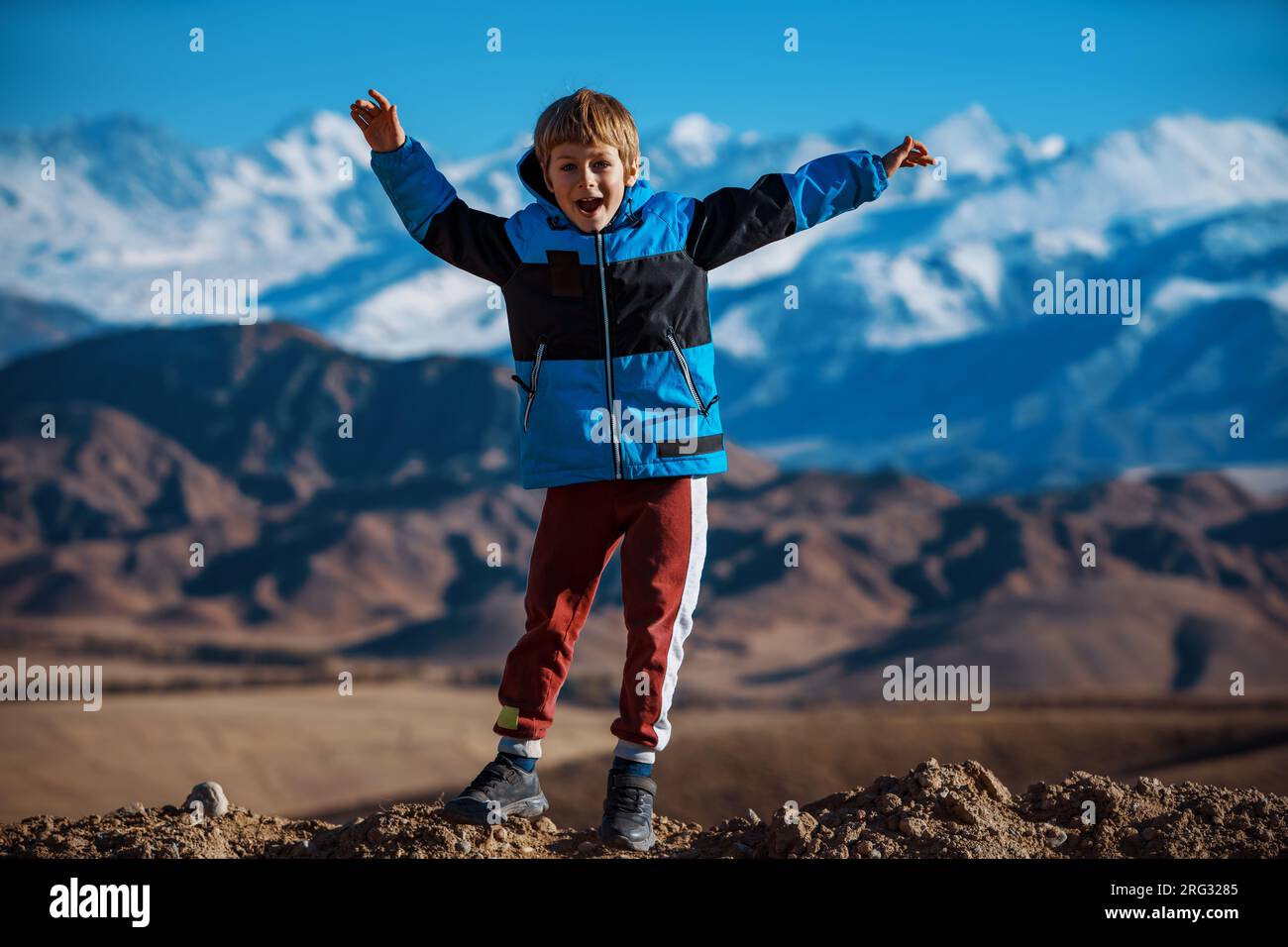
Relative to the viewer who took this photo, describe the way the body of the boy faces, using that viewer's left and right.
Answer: facing the viewer
